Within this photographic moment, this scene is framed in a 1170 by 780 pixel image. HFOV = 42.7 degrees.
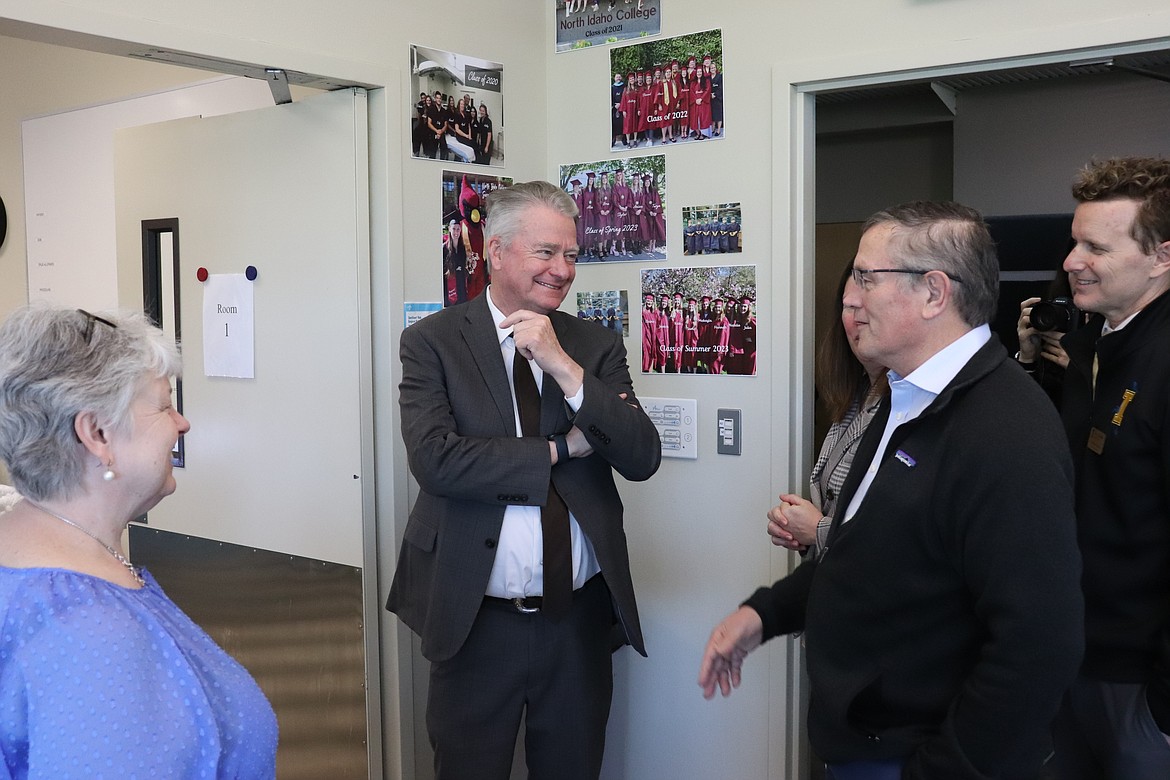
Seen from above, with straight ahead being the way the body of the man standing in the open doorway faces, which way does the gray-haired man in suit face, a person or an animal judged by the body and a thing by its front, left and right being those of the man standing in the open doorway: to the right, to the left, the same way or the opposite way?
to the left

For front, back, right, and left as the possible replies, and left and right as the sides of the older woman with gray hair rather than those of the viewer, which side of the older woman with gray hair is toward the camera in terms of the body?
right

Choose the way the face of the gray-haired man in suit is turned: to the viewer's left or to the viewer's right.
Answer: to the viewer's right

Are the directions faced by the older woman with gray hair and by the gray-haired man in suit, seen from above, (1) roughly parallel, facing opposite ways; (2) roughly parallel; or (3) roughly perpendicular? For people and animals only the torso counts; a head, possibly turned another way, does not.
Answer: roughly perpendicular

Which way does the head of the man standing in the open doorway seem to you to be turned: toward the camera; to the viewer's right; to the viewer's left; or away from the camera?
to the viewer's left

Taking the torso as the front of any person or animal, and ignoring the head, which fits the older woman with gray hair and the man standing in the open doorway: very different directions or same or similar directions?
very different directions

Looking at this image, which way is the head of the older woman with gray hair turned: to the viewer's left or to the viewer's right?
to the viewer's right

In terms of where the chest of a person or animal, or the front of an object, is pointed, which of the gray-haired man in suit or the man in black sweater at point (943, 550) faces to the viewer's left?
the man in black sweater

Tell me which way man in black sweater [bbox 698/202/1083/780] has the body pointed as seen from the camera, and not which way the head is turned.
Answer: to the viewer's left

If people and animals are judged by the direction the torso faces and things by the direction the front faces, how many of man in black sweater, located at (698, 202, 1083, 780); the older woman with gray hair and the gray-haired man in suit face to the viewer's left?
1

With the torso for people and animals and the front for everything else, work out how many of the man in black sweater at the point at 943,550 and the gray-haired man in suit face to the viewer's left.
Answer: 1

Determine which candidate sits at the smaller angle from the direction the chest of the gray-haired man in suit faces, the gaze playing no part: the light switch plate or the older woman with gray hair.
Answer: the older woman with gray hair

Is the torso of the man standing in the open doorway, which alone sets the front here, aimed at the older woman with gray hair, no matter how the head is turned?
yes
